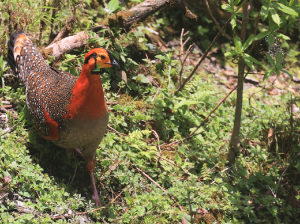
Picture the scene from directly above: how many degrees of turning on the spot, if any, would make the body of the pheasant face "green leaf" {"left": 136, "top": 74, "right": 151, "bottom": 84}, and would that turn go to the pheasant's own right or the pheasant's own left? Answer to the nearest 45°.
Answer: approximately 90° to the pheasant's own left

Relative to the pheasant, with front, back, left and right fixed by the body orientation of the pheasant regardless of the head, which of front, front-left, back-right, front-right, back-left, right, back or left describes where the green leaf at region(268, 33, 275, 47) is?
front-left

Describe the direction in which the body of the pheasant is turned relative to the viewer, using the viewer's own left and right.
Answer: facing the viewer and to the right of the viewer

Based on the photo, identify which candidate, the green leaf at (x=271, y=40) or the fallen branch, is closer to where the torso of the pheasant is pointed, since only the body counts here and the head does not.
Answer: the green leaf

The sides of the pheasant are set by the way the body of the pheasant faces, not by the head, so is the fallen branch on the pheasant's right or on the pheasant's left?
on the pheasant's left
